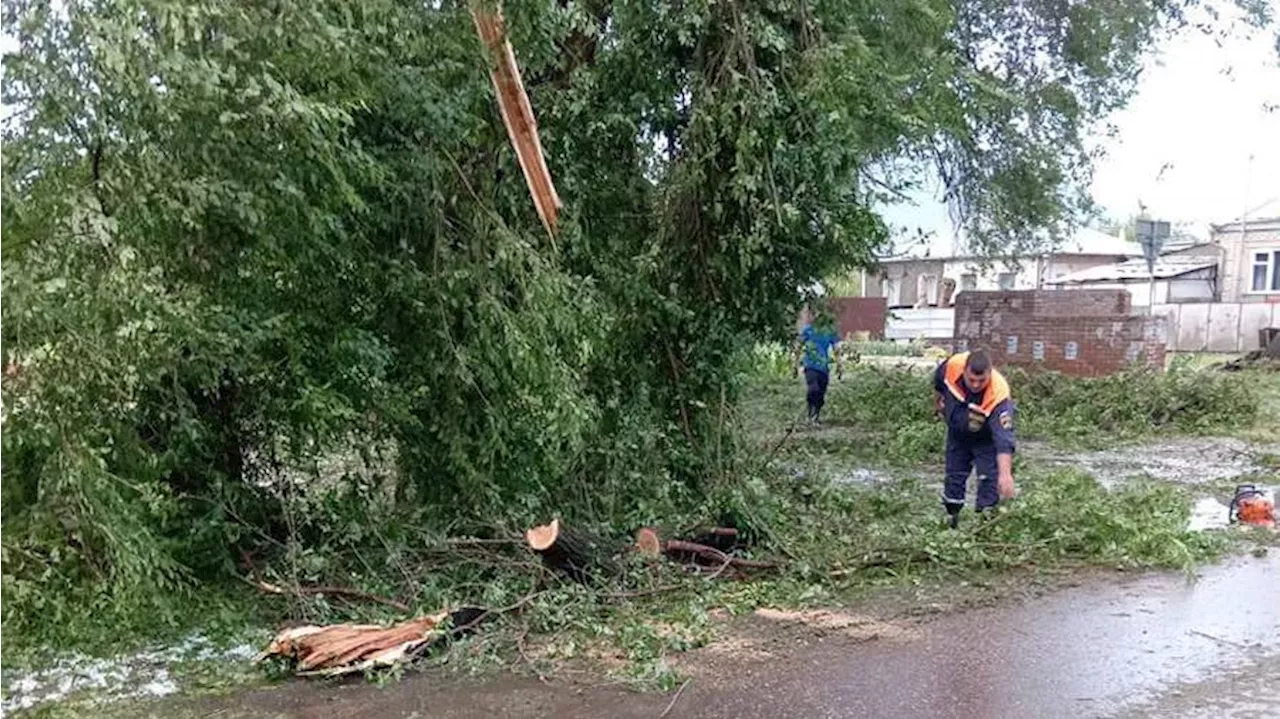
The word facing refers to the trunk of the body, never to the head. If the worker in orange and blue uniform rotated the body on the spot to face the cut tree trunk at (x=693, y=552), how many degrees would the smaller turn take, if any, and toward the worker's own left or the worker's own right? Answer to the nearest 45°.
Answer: approximately 45° to the worker's own right

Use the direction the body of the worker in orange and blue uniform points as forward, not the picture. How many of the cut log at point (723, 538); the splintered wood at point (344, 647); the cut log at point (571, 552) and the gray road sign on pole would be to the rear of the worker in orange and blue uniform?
1

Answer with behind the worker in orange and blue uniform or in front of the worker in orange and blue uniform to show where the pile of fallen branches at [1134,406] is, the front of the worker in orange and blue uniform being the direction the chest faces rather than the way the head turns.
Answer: behind

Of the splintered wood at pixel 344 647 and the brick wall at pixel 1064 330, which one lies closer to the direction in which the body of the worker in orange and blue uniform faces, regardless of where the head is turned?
the splintered wood

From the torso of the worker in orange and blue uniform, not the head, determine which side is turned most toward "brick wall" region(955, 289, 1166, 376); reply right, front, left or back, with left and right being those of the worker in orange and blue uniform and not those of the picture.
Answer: back

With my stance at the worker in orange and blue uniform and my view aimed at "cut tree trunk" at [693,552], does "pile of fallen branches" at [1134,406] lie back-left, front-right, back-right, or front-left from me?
back-right

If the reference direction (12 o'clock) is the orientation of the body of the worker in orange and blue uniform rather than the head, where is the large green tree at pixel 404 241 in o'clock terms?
The large green tree is roughly at 2 o'clock from the worker in orange and blue uniform.

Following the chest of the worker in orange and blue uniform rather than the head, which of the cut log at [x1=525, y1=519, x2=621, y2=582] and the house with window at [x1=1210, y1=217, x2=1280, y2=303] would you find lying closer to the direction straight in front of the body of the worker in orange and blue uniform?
the cut log

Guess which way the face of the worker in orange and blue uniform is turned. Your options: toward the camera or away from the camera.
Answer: toward the camera

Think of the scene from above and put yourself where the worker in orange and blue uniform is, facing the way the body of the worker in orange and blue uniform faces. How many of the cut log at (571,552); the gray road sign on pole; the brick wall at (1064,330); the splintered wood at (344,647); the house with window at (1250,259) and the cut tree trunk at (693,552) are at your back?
3

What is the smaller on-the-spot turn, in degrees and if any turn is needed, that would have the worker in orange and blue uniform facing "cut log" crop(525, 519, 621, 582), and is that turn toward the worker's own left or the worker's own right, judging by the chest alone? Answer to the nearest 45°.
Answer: approximately 45° to the worker's own right

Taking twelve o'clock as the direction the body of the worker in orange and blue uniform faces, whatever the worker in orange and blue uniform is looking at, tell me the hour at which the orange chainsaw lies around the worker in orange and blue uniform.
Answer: The orange chainsaw is roughly at 8 o'clock from the worker in orange and blue uniform.

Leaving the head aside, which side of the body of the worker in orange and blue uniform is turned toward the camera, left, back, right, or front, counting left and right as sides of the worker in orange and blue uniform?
front

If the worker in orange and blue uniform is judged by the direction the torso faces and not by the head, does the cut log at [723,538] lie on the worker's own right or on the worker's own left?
on the worker's own right
